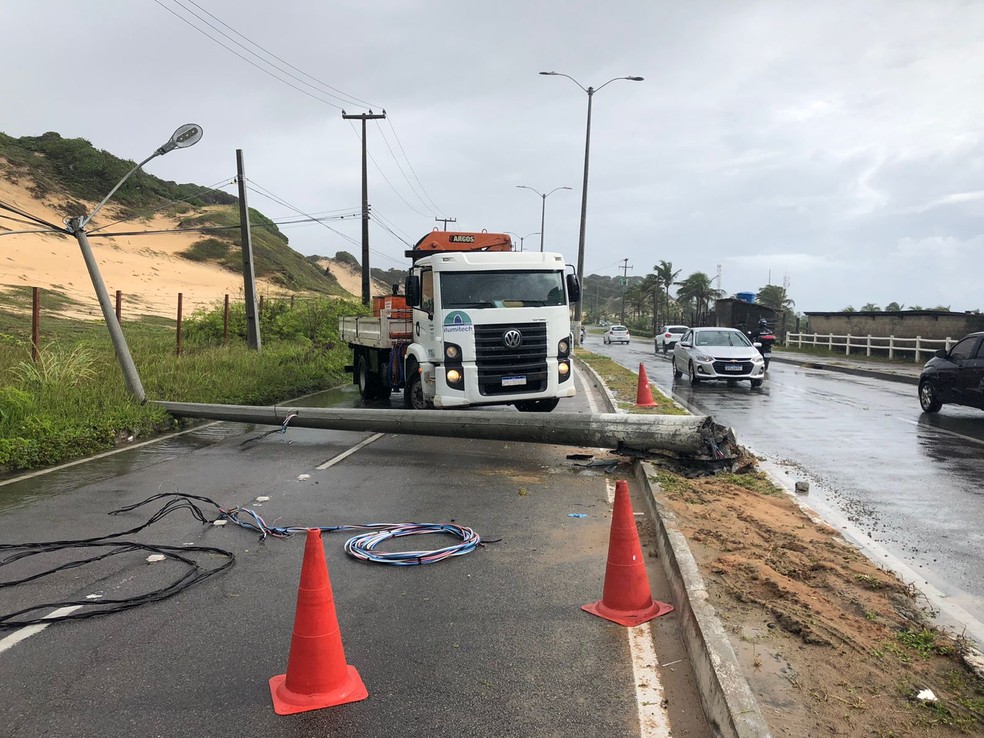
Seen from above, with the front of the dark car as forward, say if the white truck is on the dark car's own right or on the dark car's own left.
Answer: on the dark car's own left

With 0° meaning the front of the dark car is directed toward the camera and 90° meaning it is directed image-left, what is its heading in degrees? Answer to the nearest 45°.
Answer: approximately 135°

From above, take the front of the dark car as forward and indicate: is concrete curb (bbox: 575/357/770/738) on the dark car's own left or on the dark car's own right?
on the dark car's own left

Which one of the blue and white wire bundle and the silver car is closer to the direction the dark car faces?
the silver car

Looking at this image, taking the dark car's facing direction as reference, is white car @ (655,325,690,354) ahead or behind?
ahead

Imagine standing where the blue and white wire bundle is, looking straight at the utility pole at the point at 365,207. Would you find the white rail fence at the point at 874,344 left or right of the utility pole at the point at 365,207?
right

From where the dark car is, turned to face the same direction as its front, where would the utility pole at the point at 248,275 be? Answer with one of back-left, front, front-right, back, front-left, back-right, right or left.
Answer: front-left
